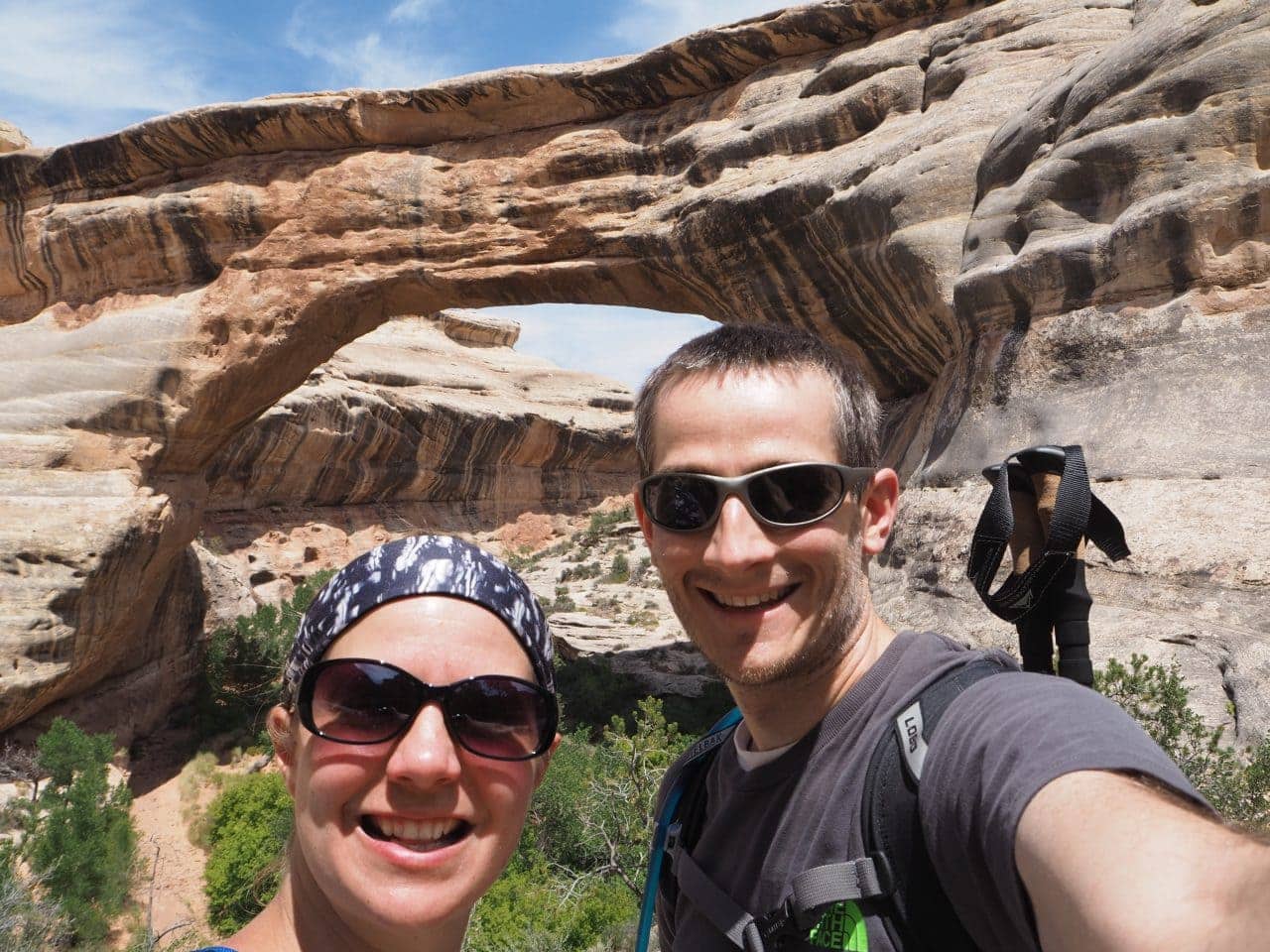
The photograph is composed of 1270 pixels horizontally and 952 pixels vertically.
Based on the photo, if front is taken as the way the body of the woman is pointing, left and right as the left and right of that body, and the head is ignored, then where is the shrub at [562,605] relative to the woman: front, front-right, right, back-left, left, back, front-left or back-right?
back

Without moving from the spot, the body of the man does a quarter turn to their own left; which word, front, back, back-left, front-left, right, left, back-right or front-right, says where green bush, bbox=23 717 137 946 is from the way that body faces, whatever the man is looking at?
back

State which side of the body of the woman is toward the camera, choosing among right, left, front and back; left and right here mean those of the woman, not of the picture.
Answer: front

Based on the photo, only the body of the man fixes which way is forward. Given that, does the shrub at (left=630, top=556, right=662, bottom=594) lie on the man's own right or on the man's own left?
on the man's own right

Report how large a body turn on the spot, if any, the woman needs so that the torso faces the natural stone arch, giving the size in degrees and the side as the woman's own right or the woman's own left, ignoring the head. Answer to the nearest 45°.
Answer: approximately 180°

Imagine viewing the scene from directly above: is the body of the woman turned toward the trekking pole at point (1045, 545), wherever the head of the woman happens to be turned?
no

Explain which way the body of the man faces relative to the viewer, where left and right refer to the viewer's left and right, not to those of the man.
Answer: facing the viewer and to the left of the viewer

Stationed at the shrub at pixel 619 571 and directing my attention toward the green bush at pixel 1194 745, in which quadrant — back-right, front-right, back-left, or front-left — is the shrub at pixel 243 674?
front-right

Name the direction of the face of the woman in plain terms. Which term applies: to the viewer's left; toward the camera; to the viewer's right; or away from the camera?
toward the camera

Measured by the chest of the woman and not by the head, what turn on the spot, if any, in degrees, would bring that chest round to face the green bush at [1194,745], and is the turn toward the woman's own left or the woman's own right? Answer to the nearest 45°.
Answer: approximately 135° to the woman's own left

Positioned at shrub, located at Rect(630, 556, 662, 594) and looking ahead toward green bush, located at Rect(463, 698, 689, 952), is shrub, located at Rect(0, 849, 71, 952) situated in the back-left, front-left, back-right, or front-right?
front-right

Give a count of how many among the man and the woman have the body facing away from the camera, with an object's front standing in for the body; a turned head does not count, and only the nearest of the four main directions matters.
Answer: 0

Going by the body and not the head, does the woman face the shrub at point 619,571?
no
